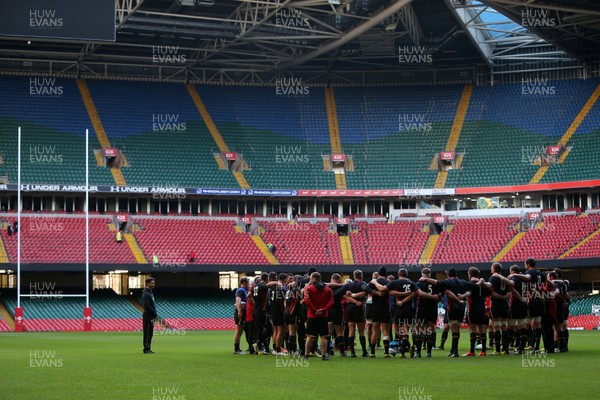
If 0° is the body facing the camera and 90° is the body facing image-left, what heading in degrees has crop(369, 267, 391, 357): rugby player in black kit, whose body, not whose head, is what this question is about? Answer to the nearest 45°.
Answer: approximately 180°

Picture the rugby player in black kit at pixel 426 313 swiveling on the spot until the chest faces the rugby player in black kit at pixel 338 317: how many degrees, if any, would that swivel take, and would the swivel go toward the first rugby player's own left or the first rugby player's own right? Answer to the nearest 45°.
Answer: approximately 90° to the first rugby player's own left

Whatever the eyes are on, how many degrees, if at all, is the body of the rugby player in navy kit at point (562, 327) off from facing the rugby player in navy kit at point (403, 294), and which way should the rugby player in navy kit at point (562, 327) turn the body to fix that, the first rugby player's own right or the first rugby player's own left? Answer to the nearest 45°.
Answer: approximately 45° to the first rugby player's own left

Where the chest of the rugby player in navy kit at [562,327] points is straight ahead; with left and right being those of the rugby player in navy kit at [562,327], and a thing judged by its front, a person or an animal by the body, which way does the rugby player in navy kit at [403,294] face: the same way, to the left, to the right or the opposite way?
to the right

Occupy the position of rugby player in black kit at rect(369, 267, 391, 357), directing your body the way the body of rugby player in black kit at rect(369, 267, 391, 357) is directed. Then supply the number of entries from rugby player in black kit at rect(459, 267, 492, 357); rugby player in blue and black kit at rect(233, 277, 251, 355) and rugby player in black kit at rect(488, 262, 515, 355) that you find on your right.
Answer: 2

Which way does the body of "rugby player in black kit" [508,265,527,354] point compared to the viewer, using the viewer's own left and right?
facing away from the viewer and to the left of the viewer

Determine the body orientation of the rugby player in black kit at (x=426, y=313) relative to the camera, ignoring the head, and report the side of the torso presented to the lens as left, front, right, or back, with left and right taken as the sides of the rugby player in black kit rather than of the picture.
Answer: back

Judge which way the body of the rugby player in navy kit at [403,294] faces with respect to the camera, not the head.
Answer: away from the camera
